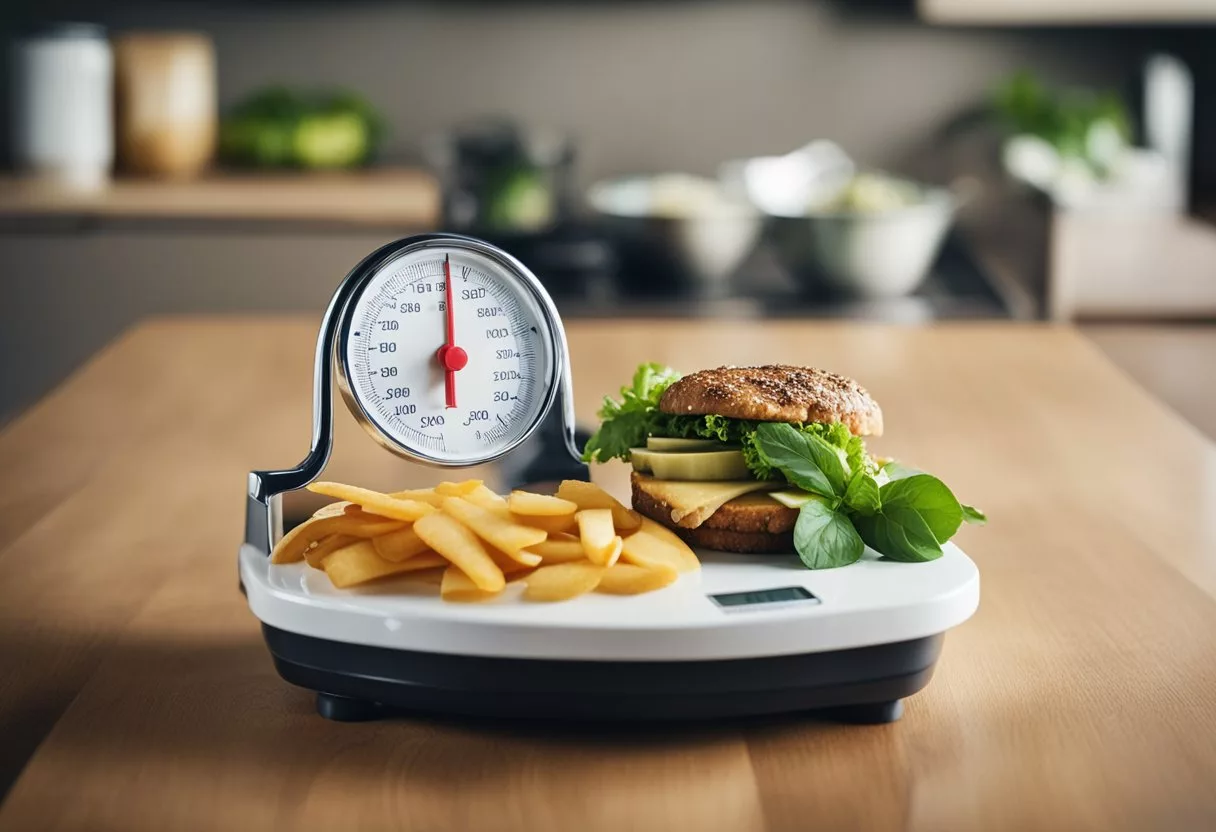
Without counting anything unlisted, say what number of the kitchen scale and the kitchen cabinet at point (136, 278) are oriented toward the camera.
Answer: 2

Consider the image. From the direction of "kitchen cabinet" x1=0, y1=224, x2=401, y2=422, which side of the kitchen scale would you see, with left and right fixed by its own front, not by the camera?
back

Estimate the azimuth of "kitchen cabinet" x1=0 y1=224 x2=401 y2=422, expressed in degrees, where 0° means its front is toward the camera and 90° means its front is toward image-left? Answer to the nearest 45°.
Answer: approximately 0°

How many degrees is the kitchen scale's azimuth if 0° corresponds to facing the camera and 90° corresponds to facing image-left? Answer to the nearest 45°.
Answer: approximately 0°

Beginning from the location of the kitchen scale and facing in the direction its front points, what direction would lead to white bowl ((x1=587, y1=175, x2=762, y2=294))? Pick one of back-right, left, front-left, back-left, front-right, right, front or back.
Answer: back

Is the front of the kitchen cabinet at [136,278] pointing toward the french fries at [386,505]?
yes

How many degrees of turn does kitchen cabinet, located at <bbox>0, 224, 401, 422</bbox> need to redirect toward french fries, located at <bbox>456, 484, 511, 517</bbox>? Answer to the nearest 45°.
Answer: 0° — it already faces it

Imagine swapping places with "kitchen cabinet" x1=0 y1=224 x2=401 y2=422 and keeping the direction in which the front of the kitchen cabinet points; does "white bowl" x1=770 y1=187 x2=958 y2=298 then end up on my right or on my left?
on my left
